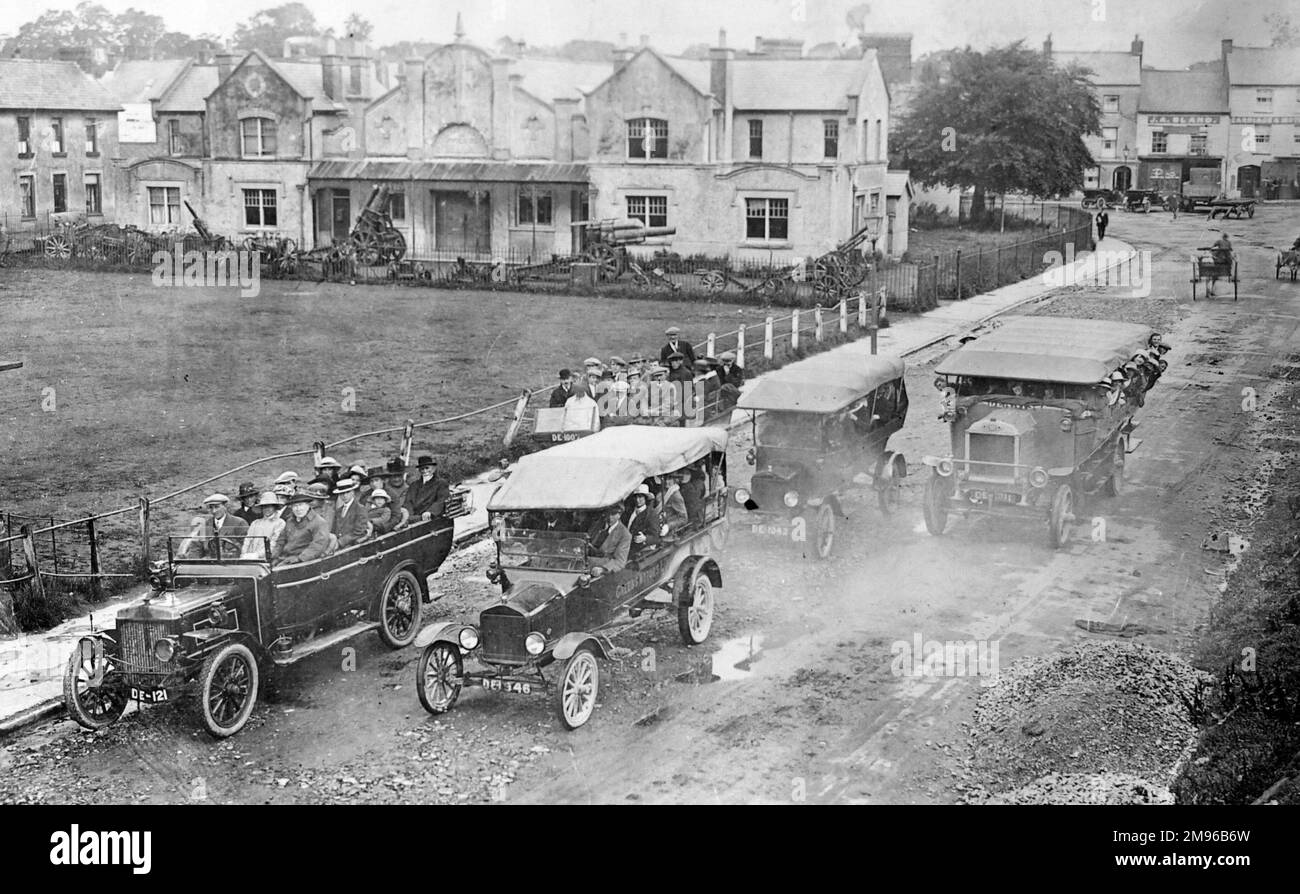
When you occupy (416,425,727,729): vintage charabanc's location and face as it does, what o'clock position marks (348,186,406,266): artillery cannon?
The artillery cannon is roughly at 4 o'clock from the vintage charabanc.

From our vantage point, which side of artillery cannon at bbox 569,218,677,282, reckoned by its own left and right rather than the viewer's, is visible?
right

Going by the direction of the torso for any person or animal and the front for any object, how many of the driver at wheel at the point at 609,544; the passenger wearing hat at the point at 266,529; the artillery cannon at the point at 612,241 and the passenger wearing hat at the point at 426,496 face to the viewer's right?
1

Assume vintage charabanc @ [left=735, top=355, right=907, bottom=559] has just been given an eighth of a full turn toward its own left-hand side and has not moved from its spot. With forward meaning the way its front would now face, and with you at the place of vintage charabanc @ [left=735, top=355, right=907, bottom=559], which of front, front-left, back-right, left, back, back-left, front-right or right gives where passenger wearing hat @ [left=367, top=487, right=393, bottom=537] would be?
front-right

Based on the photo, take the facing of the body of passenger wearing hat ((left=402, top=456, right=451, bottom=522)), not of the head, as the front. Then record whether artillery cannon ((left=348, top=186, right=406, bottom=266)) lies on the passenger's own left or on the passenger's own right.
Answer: on the passenger's own right

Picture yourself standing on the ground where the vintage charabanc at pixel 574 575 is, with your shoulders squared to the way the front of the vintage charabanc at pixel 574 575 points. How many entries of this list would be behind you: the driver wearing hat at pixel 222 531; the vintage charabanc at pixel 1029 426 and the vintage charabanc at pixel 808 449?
2

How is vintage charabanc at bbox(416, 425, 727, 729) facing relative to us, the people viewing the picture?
facing the viewer and to the left of the viewer

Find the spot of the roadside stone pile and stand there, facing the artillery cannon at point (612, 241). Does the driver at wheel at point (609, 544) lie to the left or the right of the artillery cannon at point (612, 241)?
left

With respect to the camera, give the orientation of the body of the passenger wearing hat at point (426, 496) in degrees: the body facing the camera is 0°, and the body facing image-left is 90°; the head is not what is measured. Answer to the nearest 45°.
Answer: approximately 45°

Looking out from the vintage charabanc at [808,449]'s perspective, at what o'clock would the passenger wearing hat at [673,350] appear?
The passenger wearing hat is roughly at 4 o'clock from the vintage charabanc.

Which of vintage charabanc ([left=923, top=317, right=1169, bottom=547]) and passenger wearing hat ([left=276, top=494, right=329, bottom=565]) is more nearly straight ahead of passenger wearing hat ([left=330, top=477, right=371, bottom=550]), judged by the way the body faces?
the passenger wearing hat

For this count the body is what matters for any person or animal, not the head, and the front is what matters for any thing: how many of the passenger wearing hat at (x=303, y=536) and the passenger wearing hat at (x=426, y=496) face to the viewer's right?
0

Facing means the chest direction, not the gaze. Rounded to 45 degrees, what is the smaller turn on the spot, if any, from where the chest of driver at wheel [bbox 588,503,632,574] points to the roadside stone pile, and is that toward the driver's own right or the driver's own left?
approximately 90° to the driver's own left

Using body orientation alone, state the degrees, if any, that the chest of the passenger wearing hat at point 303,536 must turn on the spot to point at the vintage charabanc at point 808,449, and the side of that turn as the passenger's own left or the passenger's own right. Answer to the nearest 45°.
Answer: approximately 180°
